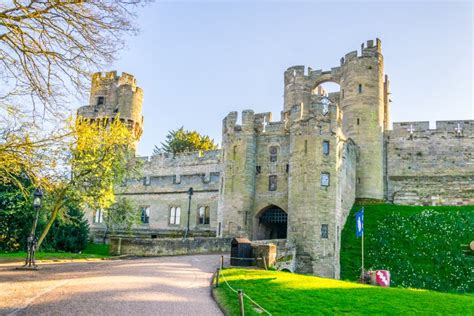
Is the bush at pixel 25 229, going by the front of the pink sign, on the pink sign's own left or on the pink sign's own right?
on the pink sign's own right

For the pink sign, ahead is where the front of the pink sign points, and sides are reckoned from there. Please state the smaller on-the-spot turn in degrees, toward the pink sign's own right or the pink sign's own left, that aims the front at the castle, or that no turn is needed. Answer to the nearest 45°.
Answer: approximately 180°

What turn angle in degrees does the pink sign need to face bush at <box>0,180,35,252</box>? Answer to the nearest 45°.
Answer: approximately 90° to its right

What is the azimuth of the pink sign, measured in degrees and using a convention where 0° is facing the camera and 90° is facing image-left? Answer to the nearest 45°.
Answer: approximately 0°

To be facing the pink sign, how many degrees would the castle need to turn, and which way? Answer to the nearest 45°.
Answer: approximately 45° to its left

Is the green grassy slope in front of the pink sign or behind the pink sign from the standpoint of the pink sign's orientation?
behind
